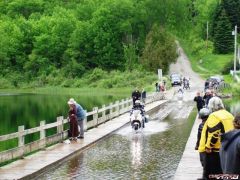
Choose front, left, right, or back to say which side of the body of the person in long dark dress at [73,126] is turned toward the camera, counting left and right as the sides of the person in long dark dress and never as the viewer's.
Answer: left

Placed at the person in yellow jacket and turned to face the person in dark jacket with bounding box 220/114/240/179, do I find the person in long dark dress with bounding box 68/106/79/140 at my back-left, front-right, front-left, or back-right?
back-right

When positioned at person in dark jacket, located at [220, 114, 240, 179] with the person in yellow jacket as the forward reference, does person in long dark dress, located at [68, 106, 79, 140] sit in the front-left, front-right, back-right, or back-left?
front-left
